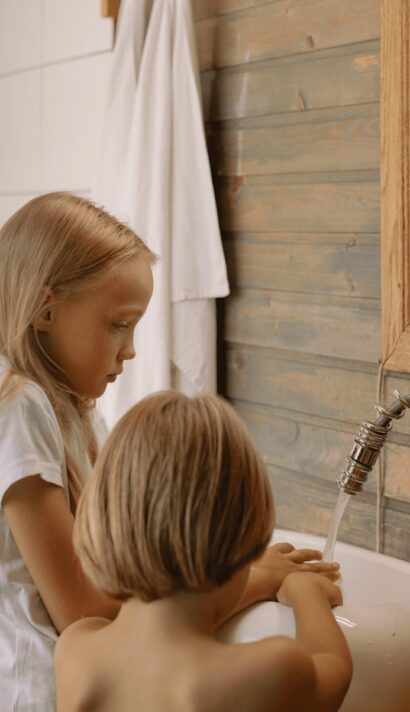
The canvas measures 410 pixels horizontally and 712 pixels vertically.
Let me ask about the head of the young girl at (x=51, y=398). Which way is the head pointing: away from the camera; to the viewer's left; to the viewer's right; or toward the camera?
to the viewer's right

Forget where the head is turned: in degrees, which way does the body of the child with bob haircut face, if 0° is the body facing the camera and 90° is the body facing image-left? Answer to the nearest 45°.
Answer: approximately 225°

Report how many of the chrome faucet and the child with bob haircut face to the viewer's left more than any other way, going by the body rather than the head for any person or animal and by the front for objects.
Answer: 1

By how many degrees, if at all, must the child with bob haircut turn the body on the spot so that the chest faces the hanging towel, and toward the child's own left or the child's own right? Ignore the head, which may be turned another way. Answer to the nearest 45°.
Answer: approximately 45° to the child's own left

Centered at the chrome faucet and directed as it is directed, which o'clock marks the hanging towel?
The hanging towel is roughly at 2 o'clock from the chrome faucet.

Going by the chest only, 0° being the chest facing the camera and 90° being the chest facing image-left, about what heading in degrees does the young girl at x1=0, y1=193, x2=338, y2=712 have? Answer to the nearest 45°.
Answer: approximately 270°

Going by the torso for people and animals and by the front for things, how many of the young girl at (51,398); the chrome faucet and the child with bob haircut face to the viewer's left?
1

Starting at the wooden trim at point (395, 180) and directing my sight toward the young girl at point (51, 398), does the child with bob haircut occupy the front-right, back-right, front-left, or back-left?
front-left

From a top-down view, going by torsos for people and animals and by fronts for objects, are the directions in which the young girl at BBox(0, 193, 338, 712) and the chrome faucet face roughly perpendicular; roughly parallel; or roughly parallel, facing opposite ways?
roughly parallel, facing opposite ways

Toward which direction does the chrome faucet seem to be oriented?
to the viewer's left
